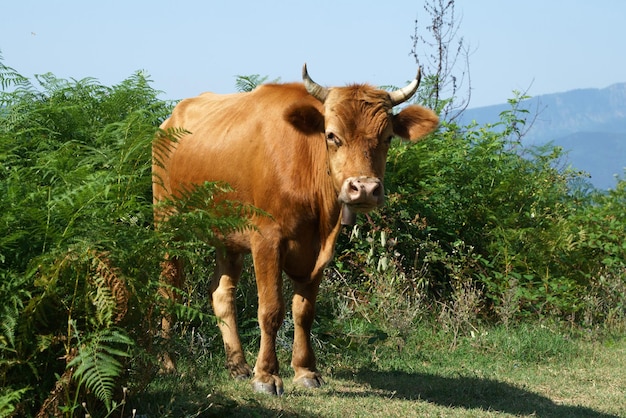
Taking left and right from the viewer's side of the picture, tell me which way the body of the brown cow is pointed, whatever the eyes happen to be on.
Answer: facing the viewer and to the right of the viewer
